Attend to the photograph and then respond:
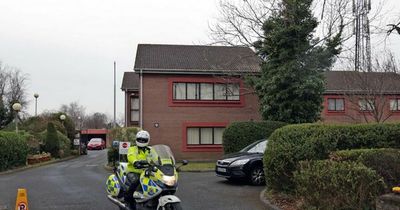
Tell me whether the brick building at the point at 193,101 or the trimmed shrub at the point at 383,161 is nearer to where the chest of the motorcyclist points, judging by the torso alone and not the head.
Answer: the trimmed shrub

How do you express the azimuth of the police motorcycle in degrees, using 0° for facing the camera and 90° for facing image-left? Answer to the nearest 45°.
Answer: approximately 315°

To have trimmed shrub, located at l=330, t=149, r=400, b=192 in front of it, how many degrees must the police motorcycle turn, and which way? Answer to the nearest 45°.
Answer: approximately 45° to its left

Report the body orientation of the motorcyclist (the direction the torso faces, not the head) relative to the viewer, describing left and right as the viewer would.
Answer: facing the viewer and to the right of the viewer

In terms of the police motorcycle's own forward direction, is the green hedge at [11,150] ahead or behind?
behind

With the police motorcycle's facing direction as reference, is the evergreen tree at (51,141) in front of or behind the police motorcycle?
behind

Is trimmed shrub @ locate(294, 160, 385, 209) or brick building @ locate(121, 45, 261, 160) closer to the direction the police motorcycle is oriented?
the trimmed shrub

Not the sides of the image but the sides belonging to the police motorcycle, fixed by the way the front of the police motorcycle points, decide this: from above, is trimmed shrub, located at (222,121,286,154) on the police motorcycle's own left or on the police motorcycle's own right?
on the police motorcycle's own left

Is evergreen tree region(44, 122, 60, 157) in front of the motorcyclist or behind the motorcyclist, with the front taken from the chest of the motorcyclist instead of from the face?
behind

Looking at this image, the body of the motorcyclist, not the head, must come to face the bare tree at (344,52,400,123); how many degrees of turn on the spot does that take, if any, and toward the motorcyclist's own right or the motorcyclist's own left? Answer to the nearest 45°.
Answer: approximately 90° to the motorcyclist's own left
